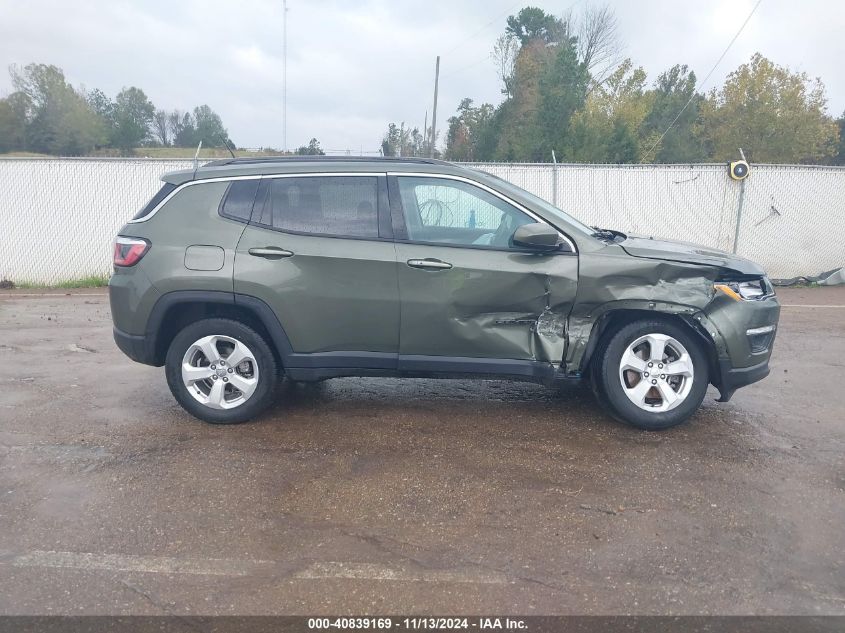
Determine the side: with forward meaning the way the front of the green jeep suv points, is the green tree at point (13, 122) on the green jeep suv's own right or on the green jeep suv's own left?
on the green jeep suv's own left

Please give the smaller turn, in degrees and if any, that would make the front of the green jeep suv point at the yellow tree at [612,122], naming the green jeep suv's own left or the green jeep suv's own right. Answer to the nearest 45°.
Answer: approximately 90° to the green jeep suv's own left

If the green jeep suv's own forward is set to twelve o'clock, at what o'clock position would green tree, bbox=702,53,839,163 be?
The green tree is roughly at 10 o'clock from the green jeep suv.

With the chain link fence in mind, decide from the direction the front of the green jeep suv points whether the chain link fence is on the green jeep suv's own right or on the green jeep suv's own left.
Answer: on the green jeep suv's own left

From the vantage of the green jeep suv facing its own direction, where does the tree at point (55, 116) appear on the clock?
The tree is roughly at 8 o'clock from the green jeep suv.

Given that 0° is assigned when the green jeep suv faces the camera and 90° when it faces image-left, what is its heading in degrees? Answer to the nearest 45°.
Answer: approximately 270°

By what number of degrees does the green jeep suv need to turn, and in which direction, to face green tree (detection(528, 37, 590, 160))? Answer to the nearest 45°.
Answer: approximately 90° to its left

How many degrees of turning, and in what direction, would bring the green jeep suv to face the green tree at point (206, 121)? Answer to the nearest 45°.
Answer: approximately 90° to its left

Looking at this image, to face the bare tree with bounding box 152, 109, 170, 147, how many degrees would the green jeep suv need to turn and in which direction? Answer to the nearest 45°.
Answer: approximately 135° to its left

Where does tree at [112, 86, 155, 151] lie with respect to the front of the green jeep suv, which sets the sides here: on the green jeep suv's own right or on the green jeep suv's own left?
on the green jeep suv's own left

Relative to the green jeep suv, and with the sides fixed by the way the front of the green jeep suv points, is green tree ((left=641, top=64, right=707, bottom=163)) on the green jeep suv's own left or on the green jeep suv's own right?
on the green jeep suv's own left
